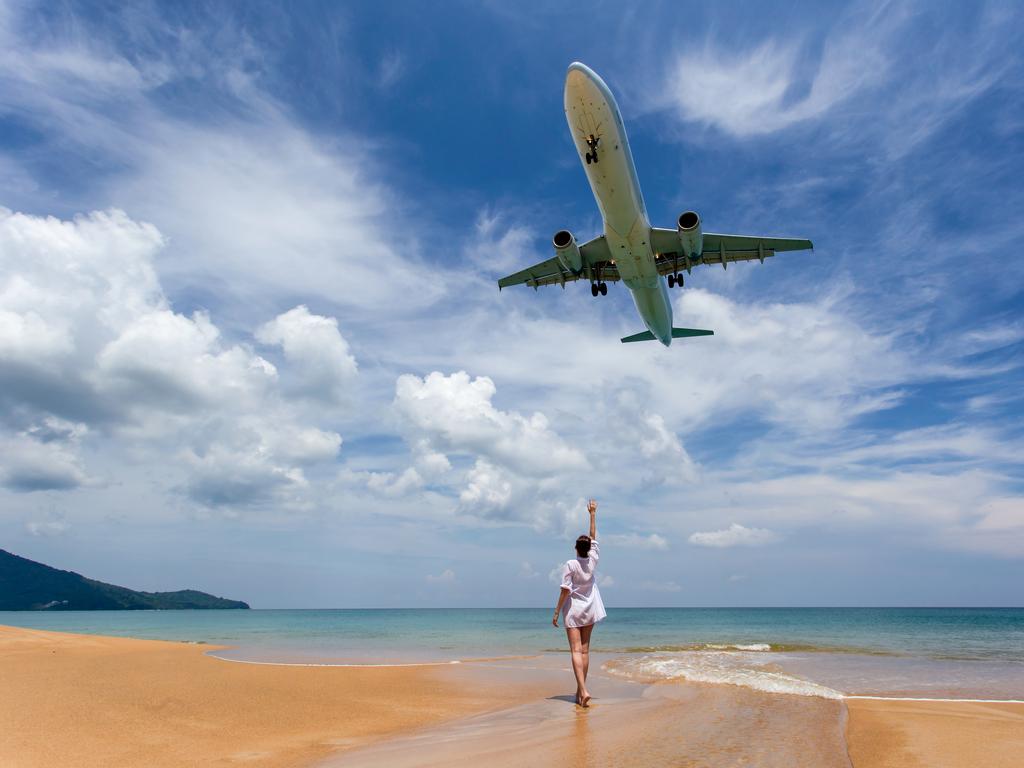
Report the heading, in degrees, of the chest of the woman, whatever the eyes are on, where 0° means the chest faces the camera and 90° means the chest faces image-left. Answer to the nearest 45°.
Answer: approximately 180°

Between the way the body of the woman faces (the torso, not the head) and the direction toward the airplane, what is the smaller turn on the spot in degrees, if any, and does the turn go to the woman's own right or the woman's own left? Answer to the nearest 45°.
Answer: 0° — they already face it
